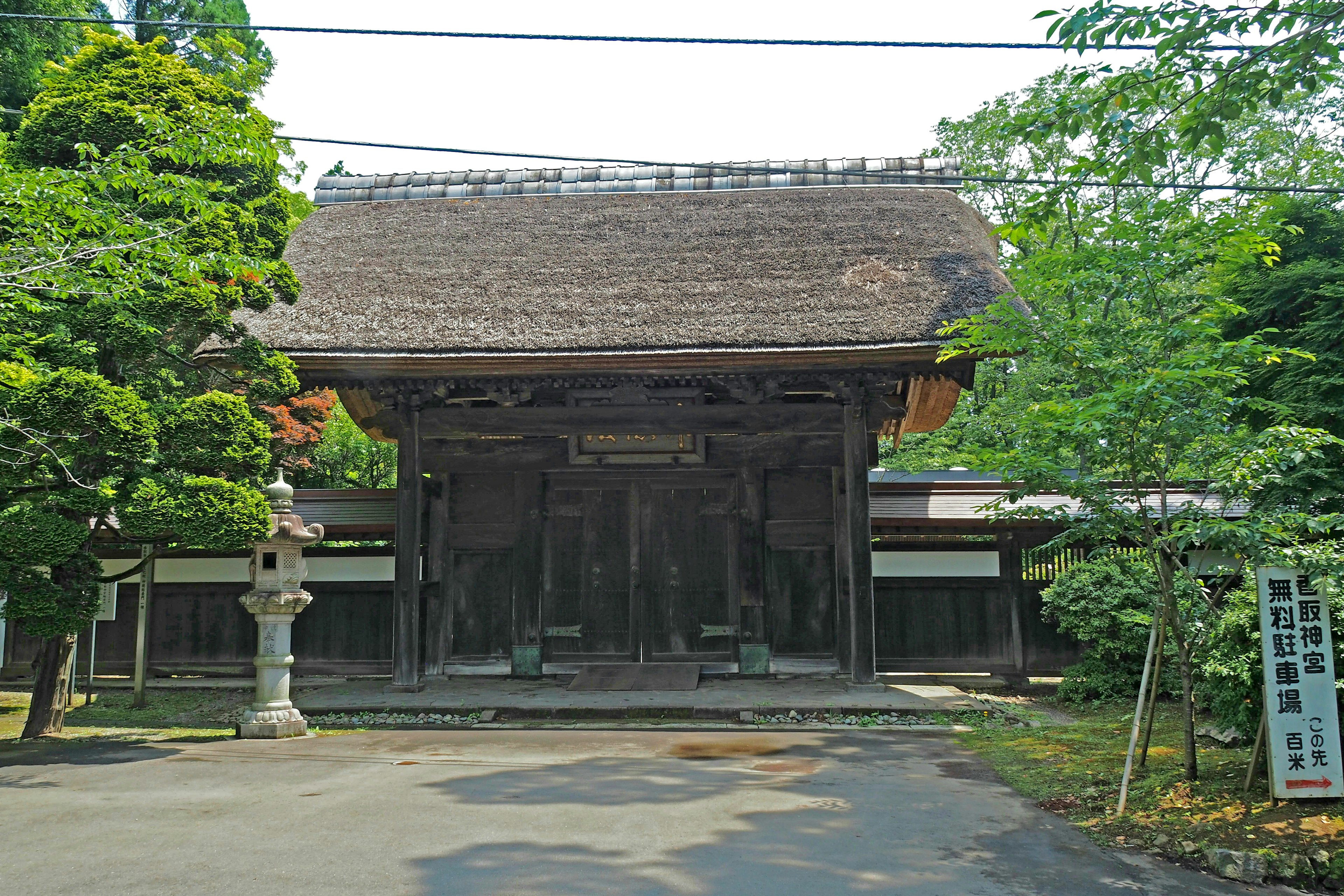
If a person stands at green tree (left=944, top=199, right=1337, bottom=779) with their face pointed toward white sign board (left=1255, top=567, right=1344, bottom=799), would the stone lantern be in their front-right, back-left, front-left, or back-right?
back-right

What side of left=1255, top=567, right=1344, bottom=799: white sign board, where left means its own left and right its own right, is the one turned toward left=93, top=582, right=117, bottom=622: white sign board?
right

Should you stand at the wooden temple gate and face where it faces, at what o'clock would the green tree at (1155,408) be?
The green tree is roughly at 11 o'clock from the wooden temple gate.

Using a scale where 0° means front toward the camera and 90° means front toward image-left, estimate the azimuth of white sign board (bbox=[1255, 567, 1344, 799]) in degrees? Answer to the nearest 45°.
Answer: approximately 0°

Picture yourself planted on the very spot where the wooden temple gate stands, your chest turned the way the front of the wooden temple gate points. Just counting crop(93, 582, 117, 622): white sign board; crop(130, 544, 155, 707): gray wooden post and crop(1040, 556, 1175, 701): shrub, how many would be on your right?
2

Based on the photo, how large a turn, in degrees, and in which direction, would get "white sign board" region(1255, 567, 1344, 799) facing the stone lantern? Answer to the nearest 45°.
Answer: approximately 90° to its right

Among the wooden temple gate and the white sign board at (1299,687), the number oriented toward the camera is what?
2

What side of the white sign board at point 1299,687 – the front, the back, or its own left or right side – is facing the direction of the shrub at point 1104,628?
back

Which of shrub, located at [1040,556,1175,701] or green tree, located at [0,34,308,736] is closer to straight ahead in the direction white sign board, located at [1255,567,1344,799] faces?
the green tree
